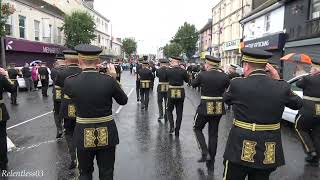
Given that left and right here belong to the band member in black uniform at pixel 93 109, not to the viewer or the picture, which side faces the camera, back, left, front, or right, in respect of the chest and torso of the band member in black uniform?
back

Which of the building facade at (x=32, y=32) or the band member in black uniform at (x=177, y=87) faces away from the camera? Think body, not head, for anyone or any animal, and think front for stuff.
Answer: the band member in black uniform

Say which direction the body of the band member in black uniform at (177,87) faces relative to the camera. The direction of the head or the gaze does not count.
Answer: away from the camera

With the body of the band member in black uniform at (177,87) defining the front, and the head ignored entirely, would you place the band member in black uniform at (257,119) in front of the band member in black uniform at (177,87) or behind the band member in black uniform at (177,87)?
behind

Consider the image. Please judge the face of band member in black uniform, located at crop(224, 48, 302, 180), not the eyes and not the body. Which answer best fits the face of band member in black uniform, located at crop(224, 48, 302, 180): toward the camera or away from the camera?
away from the camera

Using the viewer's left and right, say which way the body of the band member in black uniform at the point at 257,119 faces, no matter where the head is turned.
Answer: facing away from the viewer

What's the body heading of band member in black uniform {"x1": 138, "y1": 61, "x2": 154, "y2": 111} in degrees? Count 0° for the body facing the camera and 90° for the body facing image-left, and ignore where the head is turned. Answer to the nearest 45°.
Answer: approximately 180°

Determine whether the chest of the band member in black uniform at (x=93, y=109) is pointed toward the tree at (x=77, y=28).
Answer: yes

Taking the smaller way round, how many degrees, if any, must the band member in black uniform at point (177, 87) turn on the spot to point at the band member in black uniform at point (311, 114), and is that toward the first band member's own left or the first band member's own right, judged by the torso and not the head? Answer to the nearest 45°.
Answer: approximately 135° to the first band member's own right

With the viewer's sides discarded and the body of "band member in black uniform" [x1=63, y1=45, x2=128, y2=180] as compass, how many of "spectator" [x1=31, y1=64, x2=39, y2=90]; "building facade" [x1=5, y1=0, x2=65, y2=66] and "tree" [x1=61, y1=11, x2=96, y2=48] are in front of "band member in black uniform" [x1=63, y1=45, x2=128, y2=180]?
3
